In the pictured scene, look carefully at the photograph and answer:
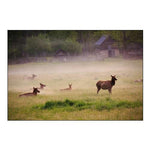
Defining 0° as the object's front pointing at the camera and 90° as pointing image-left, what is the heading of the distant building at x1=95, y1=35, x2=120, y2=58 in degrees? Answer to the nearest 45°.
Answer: approximately 0°

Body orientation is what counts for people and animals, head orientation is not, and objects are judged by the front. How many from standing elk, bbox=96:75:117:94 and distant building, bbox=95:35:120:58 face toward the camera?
1

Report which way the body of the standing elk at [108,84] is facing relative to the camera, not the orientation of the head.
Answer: to the viewer's right

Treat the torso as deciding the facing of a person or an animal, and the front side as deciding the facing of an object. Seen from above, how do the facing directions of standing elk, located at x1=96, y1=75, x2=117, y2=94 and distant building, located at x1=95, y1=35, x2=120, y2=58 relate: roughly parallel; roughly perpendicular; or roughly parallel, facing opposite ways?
roughly perpendicular

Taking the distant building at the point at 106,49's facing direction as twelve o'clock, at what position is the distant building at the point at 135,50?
the distant building at the point at 135,50 is roughly at 9 o'clock from the distant building at the point at 106,49.
